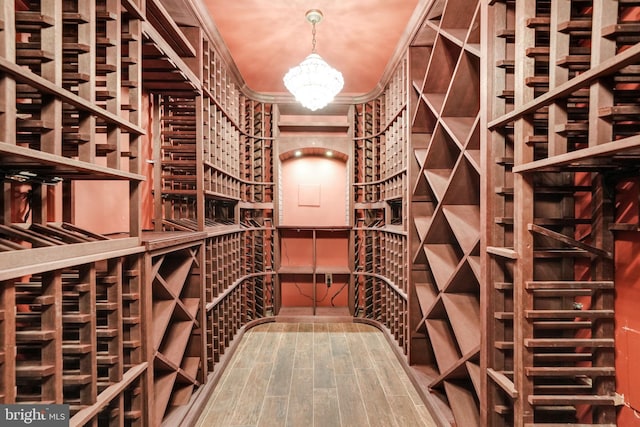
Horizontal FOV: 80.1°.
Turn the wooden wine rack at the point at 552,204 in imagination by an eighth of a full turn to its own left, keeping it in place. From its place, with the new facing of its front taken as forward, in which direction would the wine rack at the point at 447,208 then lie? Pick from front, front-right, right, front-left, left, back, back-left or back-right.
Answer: back-right

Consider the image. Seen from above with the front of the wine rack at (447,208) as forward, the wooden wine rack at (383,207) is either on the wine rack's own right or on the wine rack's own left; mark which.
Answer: on the wine rack's own right

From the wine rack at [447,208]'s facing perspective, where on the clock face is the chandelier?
The chandelier is roughly at 2 o'clock from the wine rack.

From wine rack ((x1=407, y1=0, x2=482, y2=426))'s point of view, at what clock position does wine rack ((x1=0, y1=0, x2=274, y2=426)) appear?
wine rack ((x1=0, y1=0, x2=274, y2=426)) is roughly at 12 o'clock from wine rack ((x1=407, y1=0, x2=482, y2=426)).

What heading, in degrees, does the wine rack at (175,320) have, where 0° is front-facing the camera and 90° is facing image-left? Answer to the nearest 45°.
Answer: approximately 315°

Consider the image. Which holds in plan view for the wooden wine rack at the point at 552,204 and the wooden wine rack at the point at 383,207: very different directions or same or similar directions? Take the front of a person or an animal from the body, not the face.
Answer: same or similar directions

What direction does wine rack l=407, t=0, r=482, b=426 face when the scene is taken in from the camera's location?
facing the viewer and to the left of the viewer

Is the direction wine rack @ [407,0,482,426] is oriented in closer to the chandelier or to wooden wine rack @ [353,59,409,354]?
the chandelier

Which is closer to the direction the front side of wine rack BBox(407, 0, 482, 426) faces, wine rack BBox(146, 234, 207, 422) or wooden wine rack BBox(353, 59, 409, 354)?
the wine rack

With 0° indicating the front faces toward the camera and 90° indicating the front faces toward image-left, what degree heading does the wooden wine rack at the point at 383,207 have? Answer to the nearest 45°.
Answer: approximately 45°

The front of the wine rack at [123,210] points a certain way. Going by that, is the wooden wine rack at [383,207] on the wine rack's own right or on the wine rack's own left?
on the wine rack's own left

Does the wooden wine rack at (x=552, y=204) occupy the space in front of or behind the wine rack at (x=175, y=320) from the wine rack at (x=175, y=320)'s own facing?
in front

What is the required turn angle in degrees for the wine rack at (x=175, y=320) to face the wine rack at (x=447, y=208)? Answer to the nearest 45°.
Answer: approximately 45° to its left
